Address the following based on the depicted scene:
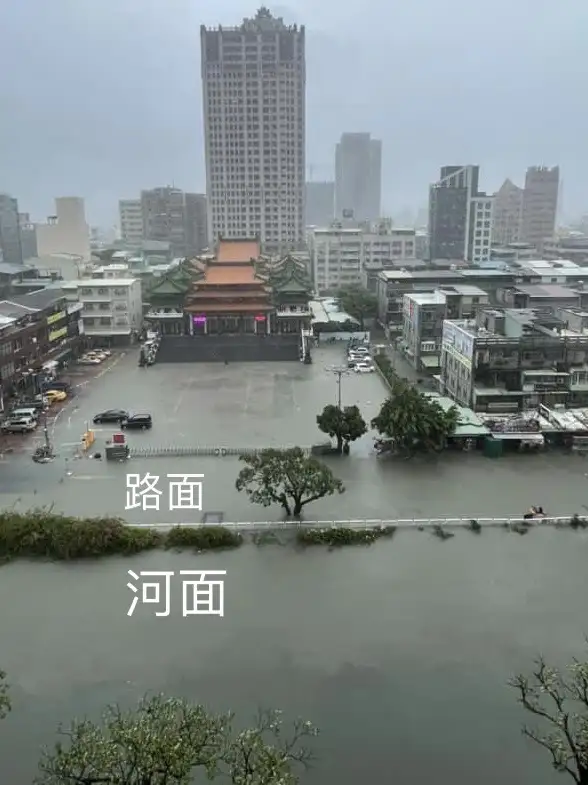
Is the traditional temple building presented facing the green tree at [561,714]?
yes

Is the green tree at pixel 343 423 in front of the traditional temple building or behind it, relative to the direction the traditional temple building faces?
in front

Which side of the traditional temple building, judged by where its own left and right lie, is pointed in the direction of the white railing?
front

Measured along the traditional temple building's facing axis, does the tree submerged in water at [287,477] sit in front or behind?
in front

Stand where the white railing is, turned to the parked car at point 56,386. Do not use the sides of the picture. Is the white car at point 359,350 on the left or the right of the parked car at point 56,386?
right

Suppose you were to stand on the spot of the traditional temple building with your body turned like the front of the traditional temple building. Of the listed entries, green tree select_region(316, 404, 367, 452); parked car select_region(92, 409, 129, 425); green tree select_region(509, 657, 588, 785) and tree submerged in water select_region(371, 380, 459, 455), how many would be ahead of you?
4

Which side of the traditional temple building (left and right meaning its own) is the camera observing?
front

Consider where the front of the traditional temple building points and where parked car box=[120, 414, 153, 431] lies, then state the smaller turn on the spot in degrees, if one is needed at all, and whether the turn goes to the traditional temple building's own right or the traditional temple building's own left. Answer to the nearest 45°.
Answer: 0° — it already faces it

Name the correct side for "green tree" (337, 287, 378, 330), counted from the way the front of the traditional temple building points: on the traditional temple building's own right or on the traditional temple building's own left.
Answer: on the traditional temple building's own left

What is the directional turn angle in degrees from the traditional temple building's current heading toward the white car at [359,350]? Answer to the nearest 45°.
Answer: approximately 45° to its left

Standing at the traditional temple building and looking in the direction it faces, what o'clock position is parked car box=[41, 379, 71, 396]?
The parked car is roughly at 1 o'clock from the traditional temple building.

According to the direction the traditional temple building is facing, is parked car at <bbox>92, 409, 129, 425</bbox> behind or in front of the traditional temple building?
in front
